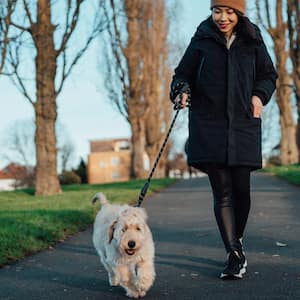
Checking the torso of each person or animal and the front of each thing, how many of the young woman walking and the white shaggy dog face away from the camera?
0

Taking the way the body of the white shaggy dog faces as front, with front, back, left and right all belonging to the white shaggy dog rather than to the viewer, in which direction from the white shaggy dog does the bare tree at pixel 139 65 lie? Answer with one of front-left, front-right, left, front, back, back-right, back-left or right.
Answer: back-left

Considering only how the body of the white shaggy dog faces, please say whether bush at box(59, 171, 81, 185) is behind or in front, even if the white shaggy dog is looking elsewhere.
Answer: behind

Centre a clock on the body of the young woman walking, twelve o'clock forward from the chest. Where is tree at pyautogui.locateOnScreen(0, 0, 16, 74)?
The tree is roughly at 5 o'clock from the young woman walking.

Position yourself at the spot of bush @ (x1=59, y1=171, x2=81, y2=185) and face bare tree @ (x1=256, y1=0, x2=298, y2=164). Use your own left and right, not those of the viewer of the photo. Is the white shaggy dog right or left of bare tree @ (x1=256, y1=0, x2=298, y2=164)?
right

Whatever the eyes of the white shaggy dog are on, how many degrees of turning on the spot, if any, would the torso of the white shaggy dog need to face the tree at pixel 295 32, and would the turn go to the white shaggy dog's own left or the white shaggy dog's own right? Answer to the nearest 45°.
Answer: approximately 135° to the white shaggy dog's own left

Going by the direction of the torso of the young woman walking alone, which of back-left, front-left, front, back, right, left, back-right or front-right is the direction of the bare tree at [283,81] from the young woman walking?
back

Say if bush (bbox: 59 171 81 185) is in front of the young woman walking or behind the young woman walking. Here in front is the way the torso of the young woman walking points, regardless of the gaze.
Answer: behind

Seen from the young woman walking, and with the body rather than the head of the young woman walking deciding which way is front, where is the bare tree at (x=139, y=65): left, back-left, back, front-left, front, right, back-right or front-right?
back

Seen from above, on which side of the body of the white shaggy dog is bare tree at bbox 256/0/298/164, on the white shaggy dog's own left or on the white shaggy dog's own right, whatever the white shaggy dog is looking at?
on the white shaggy dog's own left

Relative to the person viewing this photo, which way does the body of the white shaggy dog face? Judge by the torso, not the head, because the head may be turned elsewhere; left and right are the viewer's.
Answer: facing the viewer and to the right of the viewer
